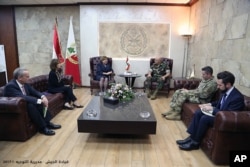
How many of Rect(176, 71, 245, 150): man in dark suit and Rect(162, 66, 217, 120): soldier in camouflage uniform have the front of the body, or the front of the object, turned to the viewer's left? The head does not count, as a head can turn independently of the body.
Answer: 2

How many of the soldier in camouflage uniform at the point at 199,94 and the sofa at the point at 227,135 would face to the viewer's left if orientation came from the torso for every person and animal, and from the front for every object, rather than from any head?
2

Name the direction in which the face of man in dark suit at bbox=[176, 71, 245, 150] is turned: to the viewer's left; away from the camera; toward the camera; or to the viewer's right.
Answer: to the viewer's left

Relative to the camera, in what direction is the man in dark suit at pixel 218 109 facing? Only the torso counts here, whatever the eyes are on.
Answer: to the viewer's left

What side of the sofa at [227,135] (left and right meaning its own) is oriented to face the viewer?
left

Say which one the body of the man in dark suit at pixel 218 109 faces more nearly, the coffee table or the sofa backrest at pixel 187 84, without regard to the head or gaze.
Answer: the coffee table

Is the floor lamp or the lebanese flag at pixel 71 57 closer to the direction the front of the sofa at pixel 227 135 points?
the lebanese flag

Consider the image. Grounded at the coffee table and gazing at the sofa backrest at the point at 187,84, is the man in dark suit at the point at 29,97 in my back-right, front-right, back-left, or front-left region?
back-left

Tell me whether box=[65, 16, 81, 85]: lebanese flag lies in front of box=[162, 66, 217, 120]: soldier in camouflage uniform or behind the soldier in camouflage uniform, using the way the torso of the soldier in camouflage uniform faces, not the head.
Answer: in front

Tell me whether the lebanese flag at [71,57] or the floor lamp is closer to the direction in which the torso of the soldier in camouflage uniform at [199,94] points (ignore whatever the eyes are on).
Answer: the lebanese flag

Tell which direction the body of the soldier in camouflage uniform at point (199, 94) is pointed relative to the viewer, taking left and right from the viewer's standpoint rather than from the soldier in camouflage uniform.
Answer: facing to the left of the viewer

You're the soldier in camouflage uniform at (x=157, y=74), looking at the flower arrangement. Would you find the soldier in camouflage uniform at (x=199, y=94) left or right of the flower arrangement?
left

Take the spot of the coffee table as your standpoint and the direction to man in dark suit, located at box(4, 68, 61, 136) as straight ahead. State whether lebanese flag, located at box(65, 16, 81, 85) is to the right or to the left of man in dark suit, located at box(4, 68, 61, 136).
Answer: right
